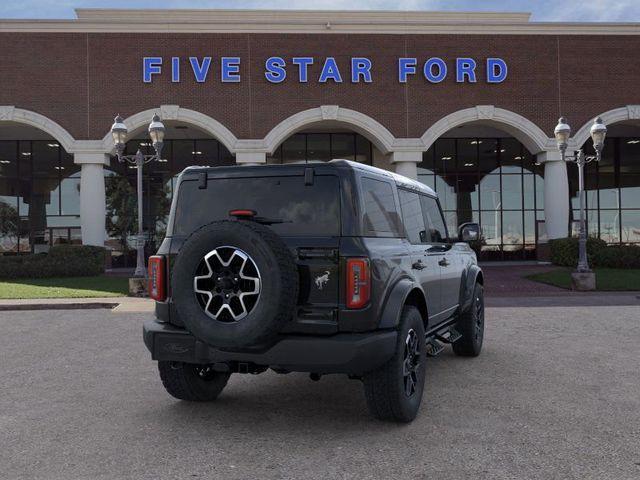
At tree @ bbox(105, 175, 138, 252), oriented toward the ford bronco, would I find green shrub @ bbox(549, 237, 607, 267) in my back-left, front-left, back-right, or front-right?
front-left

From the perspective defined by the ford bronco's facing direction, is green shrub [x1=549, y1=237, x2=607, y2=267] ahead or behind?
ahead

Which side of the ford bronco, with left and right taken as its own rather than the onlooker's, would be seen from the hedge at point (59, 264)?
left

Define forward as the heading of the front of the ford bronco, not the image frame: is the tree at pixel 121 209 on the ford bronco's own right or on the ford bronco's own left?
on the ford bronco's own left

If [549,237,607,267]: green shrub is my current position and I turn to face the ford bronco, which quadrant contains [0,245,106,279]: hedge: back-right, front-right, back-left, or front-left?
front-right

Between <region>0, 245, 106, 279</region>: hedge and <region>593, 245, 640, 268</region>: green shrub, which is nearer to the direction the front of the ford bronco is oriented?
the green shrub

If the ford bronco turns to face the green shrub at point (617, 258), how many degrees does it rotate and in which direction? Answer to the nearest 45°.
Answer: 0° — it already faces it

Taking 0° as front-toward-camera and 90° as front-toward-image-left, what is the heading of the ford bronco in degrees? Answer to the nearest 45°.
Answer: approximately 225°
